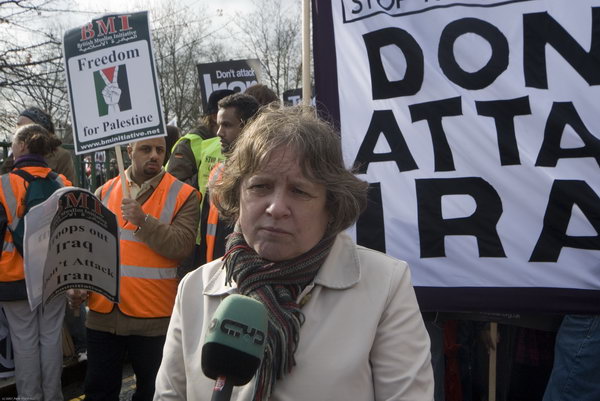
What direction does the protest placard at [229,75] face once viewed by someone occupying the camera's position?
facing the viewer

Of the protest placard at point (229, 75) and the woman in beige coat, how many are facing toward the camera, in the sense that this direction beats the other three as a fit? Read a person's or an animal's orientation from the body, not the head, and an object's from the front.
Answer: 2

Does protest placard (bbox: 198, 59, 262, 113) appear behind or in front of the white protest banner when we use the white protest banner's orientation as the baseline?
behind

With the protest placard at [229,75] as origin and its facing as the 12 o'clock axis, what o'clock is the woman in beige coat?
The woman in beige coat is roughly at 12 o'clock from the protest placard.

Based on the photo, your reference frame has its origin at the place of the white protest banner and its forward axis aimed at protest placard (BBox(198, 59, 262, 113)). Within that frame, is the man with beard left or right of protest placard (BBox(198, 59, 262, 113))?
left

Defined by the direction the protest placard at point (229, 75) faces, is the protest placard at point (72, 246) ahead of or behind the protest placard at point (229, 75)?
ahead

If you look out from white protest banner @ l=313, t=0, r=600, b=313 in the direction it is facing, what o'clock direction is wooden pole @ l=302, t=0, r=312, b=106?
The wooden pole is roughly at 3 o'clock from the white protest banner.

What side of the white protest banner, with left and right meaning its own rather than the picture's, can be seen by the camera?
front

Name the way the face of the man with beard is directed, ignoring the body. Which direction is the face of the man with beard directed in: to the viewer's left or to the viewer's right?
to the viewer's left

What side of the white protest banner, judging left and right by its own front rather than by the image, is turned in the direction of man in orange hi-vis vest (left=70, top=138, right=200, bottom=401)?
right

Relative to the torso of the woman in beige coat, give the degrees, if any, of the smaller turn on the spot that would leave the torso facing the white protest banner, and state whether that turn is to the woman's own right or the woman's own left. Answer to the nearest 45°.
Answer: approximately 135° to the woman's own left

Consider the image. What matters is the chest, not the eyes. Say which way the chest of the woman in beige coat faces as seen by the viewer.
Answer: toward the camera
